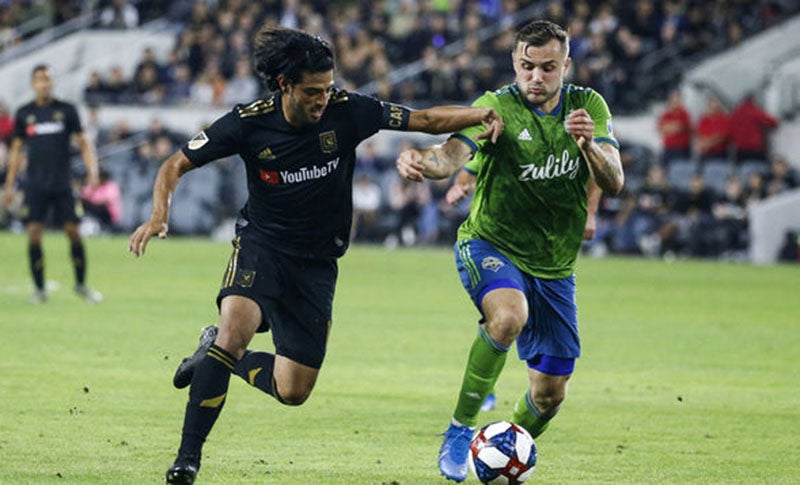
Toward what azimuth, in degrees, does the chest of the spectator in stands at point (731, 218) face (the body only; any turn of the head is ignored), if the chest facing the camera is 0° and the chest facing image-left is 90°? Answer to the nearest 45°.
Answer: approximately 0°

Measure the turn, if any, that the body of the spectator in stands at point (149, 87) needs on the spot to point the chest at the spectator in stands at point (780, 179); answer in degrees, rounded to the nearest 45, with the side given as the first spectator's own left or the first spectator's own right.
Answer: approximately 45° to the first spectator's own left

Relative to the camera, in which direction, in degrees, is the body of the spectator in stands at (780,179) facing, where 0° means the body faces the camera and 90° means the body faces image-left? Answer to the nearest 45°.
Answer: approximately 0°

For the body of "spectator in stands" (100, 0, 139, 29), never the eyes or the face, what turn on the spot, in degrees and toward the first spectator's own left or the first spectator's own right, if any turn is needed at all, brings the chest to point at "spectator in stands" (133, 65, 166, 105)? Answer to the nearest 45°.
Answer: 0° — they already face them

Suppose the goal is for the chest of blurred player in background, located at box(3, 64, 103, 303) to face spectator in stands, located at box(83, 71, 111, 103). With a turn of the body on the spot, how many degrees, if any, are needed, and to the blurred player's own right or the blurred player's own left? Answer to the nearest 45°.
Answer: approximately 180°

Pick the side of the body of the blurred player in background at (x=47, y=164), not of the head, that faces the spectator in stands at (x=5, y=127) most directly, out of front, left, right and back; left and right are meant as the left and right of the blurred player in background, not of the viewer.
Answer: back

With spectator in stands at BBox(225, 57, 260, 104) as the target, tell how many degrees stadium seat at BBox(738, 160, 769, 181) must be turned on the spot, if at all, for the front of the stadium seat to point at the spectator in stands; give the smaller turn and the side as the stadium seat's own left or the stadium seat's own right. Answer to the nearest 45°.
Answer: approximately 90° to the stadium seat's own right

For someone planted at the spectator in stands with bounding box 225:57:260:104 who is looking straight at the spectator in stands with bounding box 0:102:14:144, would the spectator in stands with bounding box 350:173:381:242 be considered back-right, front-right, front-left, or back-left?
back-left

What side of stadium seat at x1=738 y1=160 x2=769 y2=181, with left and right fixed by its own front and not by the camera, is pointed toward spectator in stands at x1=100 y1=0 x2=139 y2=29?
right

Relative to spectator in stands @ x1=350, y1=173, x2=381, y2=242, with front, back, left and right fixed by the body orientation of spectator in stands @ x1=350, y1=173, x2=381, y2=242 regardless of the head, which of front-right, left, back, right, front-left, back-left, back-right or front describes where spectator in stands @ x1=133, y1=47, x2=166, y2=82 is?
back-right

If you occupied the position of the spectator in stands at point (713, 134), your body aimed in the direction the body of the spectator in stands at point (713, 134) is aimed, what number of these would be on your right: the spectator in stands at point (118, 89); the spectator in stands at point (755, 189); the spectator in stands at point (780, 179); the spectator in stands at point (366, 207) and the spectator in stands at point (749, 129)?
2
